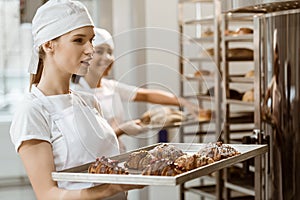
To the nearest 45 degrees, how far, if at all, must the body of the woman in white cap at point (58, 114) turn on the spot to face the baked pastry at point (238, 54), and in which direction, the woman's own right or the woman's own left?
approximately 90° to the woman's own left

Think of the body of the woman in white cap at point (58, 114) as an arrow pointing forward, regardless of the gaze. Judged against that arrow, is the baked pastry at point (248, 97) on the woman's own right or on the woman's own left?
on the woman's own left

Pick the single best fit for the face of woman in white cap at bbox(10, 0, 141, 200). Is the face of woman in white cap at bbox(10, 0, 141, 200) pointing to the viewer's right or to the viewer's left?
to the viewer's right
